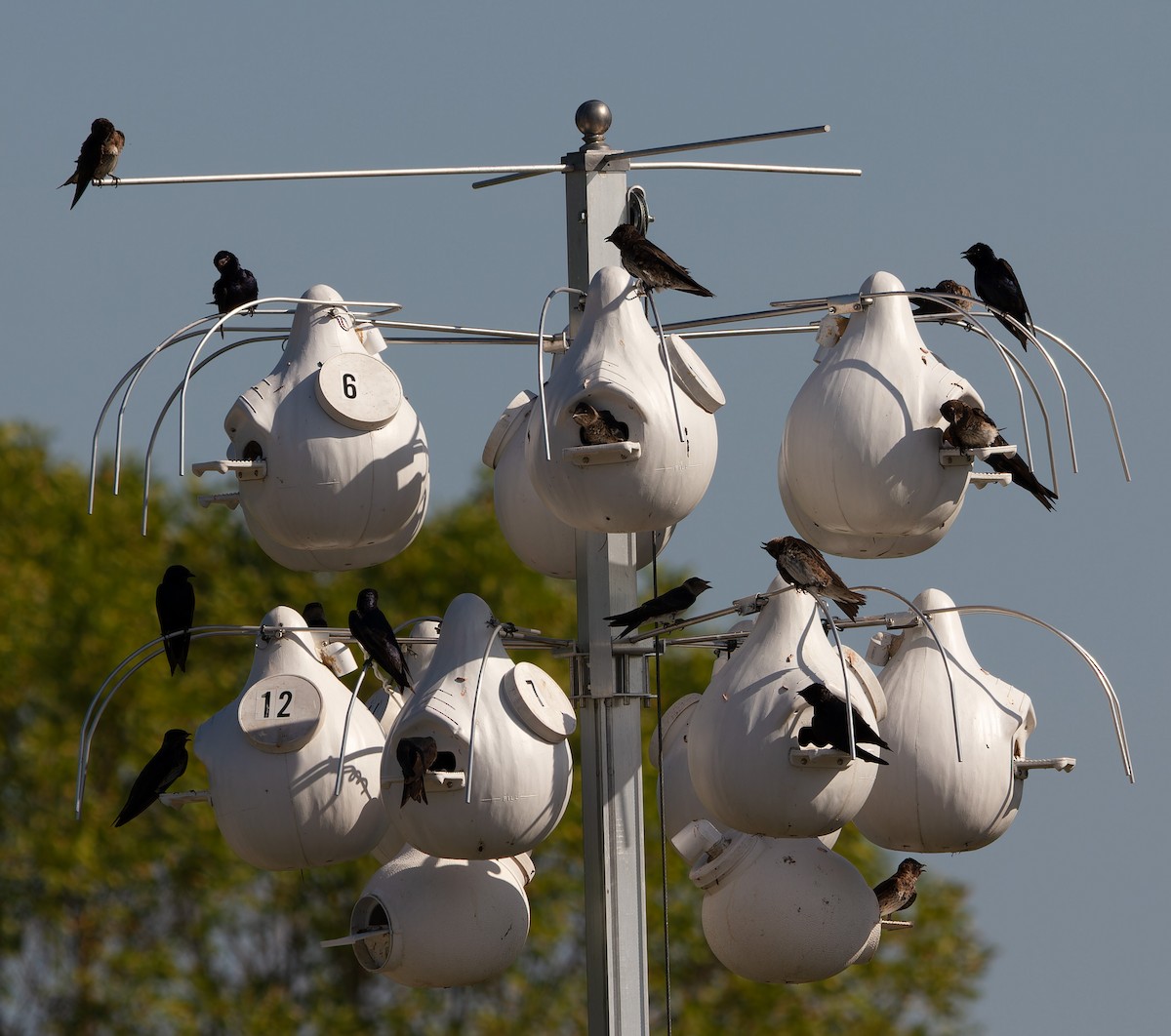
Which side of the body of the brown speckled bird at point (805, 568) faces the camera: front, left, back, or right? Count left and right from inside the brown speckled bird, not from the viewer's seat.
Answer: left

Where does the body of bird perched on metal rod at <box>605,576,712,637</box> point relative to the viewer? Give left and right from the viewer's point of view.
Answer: facing to the right of the viewer

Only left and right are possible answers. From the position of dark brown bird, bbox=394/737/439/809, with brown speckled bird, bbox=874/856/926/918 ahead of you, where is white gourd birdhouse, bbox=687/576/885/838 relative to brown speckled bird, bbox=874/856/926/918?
right

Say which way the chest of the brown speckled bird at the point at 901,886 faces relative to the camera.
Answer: to the viewer's right

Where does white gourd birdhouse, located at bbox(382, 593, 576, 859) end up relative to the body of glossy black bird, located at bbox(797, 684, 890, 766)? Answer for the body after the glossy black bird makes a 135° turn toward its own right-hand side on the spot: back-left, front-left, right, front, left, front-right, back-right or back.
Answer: back-left

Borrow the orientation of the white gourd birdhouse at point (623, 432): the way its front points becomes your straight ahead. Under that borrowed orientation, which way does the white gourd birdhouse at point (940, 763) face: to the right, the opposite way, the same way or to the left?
to the left

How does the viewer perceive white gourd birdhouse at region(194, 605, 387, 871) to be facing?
facing to the left of the viewer

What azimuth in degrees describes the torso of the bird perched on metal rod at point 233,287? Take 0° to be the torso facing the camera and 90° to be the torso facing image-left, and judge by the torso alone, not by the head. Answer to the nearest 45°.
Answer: approximately 45°

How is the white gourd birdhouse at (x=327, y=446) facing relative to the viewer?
to the viewer's left

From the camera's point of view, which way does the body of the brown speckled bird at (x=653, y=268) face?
to the viewer's left

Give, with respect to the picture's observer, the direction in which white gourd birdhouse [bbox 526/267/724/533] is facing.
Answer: facing the viewer
